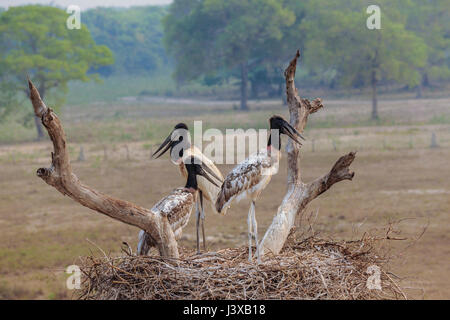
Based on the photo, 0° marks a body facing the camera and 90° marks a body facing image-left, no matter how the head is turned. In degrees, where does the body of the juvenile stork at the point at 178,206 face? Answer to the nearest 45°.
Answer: approximately 270°

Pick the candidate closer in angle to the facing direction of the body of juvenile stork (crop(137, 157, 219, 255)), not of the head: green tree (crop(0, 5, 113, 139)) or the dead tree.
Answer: the dead tree

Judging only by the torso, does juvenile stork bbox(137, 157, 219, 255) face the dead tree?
yes

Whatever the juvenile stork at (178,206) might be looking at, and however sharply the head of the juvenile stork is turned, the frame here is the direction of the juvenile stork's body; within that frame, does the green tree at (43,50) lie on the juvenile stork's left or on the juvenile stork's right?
on the juvenile stork's left

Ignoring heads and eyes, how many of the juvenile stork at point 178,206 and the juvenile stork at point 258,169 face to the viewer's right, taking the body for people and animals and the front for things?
2

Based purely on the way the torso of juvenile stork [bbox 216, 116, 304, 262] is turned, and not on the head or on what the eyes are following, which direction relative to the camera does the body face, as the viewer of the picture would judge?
to the viewer's right

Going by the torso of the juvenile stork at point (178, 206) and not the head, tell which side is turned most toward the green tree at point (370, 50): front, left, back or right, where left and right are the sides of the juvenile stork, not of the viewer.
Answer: left

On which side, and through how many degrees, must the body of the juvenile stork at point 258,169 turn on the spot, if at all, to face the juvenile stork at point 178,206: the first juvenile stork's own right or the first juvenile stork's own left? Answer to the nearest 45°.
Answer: approximately 180°
